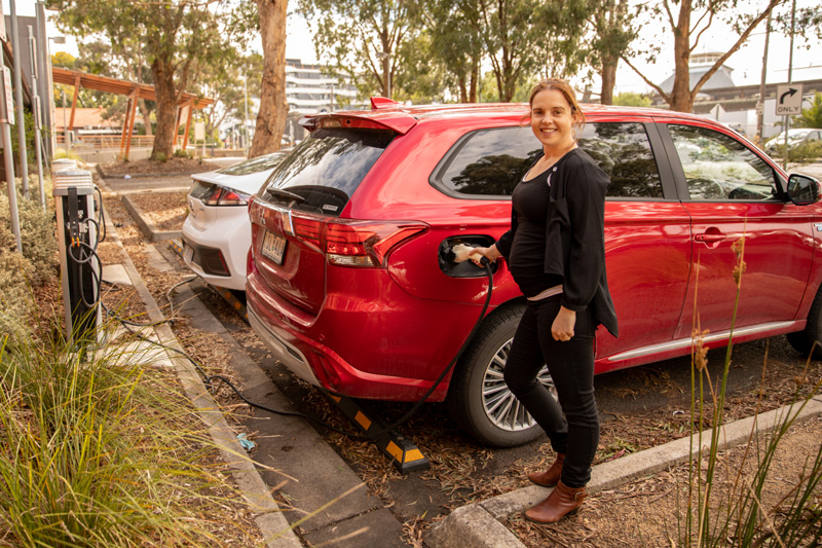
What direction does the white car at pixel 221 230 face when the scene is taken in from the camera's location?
facing away from the viewer and to the right of the viewer

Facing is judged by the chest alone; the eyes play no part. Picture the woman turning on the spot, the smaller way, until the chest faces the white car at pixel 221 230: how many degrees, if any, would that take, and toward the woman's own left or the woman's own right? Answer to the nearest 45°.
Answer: approximately 90° to the woman's own right

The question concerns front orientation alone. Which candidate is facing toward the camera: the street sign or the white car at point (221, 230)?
the street sign

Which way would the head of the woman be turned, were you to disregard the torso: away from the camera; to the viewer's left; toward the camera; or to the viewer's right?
toward the camera

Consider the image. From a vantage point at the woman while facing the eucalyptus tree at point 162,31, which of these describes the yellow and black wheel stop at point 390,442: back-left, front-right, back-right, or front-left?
front-left

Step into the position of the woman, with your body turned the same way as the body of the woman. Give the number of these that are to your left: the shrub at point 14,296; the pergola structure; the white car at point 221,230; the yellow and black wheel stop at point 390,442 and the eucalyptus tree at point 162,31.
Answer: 0

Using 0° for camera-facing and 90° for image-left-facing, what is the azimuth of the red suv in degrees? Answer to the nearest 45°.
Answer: approximately 225°

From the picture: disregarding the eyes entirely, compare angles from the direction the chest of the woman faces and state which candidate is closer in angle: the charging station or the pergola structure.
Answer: the charging station

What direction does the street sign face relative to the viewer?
toward the camera

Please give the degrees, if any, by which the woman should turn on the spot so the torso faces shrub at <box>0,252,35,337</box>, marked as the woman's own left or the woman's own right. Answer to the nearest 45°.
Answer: approximately 45° to the woman's own right

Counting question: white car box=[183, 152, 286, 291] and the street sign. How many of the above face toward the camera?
1

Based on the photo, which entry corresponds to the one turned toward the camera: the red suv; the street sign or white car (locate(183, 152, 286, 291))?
the street sign

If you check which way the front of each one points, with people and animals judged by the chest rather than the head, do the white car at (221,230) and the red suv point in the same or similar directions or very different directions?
same or similar directions

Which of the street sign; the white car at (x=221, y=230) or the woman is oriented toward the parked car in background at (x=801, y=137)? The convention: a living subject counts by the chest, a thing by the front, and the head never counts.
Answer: the white car

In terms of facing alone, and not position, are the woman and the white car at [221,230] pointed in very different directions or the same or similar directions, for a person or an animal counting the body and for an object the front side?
very different directions

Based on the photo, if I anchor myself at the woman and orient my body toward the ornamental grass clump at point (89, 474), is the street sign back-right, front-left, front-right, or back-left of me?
back-right

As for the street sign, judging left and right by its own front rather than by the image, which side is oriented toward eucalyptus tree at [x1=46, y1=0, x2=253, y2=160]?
right

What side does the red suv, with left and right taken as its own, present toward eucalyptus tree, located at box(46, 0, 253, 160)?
left

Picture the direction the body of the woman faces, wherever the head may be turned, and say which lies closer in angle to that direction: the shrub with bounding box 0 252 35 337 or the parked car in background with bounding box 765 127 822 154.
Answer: the shrub

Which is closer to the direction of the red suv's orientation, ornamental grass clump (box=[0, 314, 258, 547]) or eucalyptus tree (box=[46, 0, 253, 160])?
the eucalyptus tree

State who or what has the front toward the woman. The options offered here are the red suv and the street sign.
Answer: the street sign
